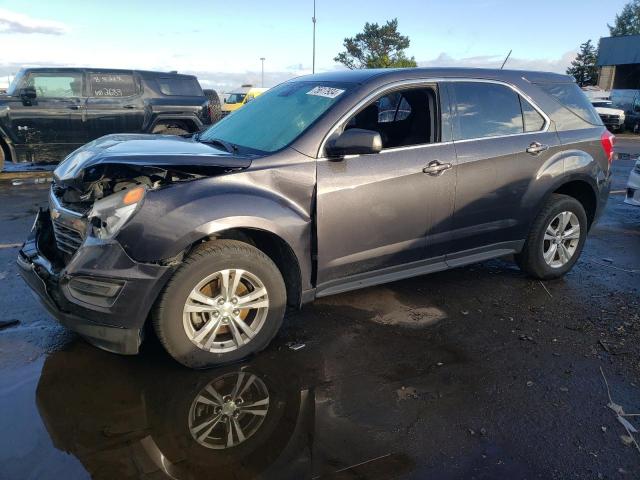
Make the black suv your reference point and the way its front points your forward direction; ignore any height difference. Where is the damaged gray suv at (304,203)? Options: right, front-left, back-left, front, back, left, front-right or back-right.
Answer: left

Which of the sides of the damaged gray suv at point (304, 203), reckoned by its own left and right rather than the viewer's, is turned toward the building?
back

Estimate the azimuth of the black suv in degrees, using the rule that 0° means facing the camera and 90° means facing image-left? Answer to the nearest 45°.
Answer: approximately 90°

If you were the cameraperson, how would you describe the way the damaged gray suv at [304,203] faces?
facing the viewer and to the left of the viewer

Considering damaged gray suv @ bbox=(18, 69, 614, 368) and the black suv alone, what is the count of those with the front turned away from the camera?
0

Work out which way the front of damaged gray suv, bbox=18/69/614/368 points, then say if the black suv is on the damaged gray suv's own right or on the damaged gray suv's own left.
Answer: on the damaged gray suv's own right

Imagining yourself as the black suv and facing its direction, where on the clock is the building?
The building is roughly at 5 o'clock from the black suv.
